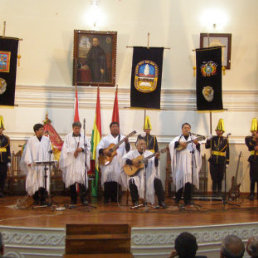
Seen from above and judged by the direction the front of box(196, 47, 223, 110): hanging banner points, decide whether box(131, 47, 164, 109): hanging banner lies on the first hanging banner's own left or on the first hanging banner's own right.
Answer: on the first hanging banner's own right

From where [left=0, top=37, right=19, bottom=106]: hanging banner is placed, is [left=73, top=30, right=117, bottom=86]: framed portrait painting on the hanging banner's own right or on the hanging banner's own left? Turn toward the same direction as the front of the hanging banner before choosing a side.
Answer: on the hanging banner's own left

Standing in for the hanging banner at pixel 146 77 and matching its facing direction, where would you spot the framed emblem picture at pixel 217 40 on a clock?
The framed emblem picture is roughly at 8 o'clock from the hanging banner.

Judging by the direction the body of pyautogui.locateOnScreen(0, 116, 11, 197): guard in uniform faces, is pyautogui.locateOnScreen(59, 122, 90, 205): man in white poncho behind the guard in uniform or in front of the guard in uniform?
in front

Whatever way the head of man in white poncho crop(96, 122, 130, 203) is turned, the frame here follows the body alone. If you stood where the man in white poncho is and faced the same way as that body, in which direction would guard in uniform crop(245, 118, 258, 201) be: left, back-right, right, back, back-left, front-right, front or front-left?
left

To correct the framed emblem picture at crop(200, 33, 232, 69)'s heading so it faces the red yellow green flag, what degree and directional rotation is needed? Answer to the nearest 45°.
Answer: approximately 45° to its right

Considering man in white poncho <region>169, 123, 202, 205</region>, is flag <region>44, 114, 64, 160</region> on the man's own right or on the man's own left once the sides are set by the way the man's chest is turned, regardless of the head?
on the man's own right

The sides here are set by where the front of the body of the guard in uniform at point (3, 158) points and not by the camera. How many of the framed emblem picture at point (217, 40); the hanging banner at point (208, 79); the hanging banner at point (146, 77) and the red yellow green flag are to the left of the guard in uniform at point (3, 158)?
4

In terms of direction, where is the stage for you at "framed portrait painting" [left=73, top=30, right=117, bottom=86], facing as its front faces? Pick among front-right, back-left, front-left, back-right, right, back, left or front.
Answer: front

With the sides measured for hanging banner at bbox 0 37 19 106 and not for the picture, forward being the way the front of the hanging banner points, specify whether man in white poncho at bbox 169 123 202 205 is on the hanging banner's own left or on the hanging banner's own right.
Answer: on the hanging banner's own left

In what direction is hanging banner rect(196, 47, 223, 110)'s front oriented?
toward the camera

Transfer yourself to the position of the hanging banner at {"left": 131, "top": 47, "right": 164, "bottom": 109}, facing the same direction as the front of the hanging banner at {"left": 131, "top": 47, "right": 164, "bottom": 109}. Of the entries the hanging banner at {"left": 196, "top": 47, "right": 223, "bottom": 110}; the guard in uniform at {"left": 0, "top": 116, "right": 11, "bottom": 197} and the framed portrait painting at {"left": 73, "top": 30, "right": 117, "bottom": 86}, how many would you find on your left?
1

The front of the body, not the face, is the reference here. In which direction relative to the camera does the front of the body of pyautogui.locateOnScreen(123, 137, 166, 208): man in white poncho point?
toward the camera

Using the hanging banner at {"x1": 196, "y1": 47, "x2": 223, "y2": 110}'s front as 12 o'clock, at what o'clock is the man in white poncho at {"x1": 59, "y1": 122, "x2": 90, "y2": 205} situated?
The man in white poncho is roughly at 2 o'clock from the hanging banner.

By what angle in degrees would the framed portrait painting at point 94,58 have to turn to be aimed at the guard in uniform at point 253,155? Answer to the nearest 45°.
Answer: approximately 90° to its left
